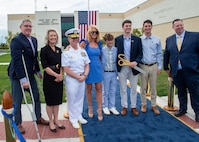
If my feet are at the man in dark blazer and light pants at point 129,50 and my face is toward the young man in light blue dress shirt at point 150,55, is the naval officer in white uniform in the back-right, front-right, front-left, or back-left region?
back-right

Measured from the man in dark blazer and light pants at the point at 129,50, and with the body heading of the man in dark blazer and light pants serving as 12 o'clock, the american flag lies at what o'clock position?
The american flag is roughly at 5 o'clock from the man in dark blazer and light pants.

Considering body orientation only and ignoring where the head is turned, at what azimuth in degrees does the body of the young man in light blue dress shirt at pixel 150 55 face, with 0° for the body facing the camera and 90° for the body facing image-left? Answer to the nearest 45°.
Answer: approximately 0°

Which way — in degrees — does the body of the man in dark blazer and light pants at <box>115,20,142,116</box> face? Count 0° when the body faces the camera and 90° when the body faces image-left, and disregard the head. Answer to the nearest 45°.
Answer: approximately 0°

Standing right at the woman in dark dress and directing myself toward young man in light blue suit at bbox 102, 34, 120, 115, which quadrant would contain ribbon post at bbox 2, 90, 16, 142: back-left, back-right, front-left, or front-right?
back-right

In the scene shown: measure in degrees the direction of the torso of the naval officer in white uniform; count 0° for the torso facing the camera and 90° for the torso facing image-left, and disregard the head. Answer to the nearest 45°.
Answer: approximately 315°

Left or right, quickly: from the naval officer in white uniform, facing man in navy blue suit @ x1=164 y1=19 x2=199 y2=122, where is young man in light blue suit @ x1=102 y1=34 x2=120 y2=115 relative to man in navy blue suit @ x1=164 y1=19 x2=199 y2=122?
left

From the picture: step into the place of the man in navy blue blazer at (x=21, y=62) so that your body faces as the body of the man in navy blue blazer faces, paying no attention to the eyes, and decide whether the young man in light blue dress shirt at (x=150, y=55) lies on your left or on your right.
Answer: on your left

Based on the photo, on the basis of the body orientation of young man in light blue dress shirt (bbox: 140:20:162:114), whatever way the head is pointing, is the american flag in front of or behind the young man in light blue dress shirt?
behind

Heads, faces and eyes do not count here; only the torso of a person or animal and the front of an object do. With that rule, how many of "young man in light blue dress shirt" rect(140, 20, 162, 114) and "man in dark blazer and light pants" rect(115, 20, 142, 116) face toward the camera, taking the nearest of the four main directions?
2
